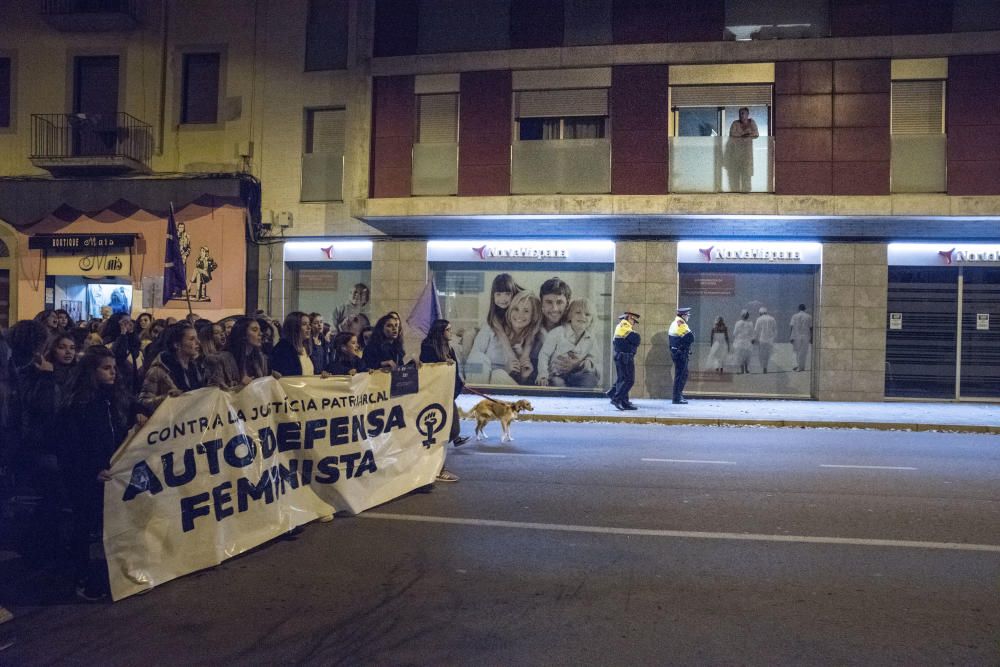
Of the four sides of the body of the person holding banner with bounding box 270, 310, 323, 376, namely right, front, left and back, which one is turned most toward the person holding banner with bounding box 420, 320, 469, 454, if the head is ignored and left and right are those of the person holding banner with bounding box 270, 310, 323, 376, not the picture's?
left

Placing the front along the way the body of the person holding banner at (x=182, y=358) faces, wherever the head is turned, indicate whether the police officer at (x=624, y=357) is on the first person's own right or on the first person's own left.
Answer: on the first person's own left

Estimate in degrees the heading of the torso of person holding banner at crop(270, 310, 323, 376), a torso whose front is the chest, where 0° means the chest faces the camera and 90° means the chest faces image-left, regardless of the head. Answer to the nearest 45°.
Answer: approximately 315°

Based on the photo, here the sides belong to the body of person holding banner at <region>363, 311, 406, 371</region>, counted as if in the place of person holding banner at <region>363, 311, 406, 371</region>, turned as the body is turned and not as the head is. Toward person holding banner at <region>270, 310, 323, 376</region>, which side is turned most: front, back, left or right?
right

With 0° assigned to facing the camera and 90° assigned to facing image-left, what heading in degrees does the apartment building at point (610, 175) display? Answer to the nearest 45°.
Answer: approximately 0°

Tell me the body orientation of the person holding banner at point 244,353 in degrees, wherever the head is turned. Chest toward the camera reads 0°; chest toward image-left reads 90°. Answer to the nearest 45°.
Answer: approximately 315°

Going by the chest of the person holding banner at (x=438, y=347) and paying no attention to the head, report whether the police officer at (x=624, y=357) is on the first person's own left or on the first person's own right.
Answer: on the first person's own left
